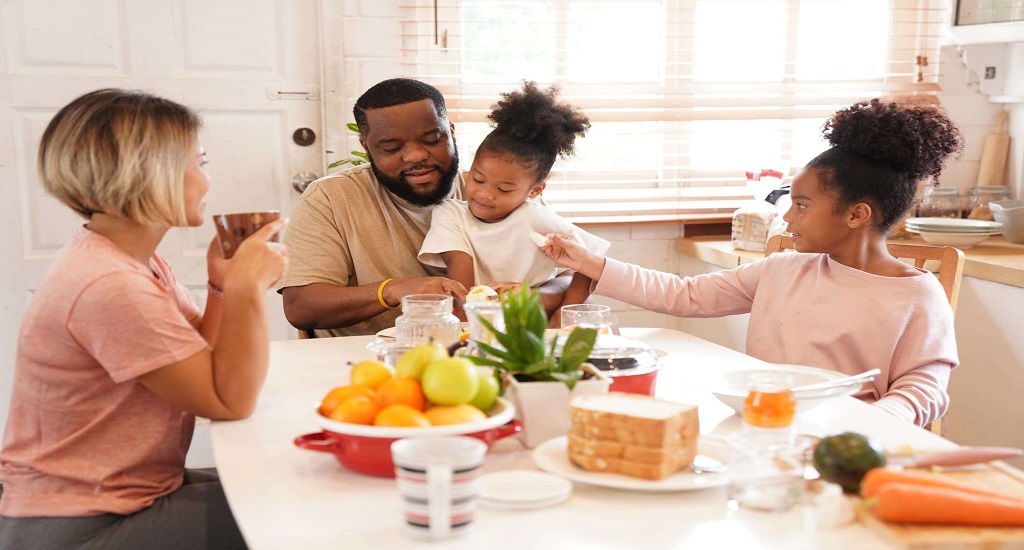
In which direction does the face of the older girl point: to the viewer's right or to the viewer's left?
to the viewer's left

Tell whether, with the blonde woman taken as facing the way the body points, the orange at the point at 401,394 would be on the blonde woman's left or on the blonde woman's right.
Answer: on the blonde woman's right

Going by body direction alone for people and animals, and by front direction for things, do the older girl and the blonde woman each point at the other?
yes

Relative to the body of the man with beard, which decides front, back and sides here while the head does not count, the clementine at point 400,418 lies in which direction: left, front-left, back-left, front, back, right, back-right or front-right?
front-right

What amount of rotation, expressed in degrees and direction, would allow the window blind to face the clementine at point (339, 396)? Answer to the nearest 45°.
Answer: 0° — it already faces it

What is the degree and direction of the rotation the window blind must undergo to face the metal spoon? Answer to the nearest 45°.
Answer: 0° — it already faces it

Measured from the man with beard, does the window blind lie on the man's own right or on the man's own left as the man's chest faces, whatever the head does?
on the man's own left

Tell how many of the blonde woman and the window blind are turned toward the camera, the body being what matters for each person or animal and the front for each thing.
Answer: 1

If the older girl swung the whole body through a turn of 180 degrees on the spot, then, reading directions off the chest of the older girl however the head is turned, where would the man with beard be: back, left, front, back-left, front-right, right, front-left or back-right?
back-left

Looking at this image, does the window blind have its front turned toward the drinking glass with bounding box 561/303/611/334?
yes

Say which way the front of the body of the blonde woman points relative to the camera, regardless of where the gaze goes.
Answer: to the viewer's right

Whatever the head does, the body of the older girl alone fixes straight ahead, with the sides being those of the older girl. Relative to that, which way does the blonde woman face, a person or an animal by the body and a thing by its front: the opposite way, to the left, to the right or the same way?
the opposite way

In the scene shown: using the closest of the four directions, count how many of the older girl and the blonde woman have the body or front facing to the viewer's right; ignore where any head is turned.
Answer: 1

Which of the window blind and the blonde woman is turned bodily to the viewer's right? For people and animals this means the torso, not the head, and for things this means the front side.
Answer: the blonde woman
